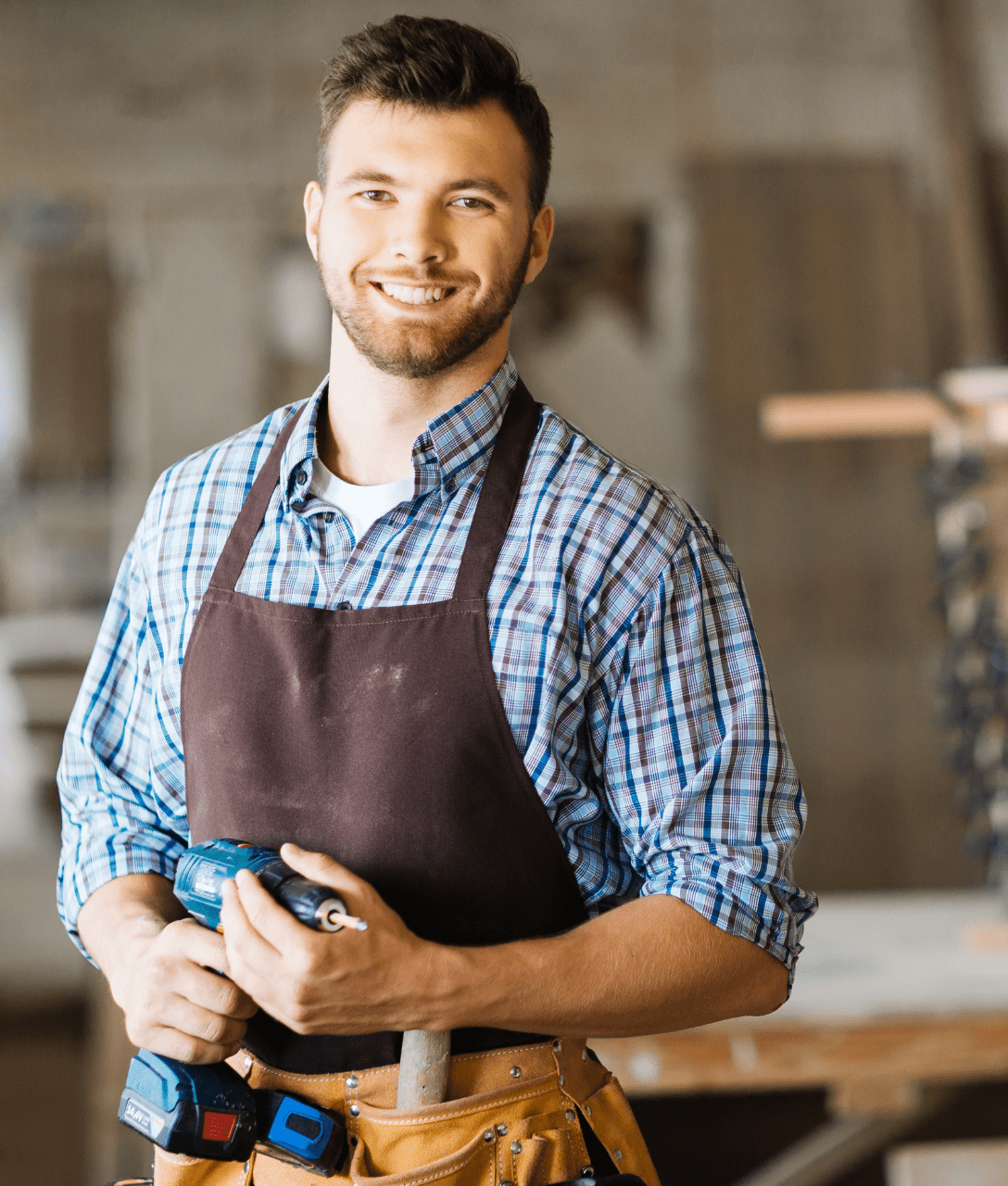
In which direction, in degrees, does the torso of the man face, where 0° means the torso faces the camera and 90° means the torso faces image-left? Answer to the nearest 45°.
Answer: approximately 45°

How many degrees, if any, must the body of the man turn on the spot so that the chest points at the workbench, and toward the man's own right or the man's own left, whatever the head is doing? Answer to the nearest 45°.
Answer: approximately 180°

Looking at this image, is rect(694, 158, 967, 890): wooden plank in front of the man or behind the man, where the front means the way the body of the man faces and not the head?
behind

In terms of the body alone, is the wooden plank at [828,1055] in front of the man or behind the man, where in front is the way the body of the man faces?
behind

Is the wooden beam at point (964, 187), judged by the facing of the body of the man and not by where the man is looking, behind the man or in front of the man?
behind
